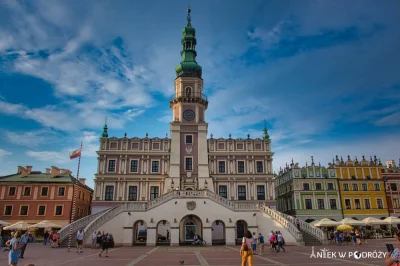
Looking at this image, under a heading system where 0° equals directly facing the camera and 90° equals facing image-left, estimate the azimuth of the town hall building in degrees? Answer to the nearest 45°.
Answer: approximately 0°

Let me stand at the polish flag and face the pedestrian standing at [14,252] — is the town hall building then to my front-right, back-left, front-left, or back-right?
back-left

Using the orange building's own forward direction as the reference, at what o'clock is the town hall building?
The town hall building is roughly at 10 o'clock from the orange building.

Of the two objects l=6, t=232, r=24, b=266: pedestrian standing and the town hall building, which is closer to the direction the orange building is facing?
the pedestrian standing

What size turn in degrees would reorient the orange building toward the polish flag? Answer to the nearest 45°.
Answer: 0° — it already faces it
